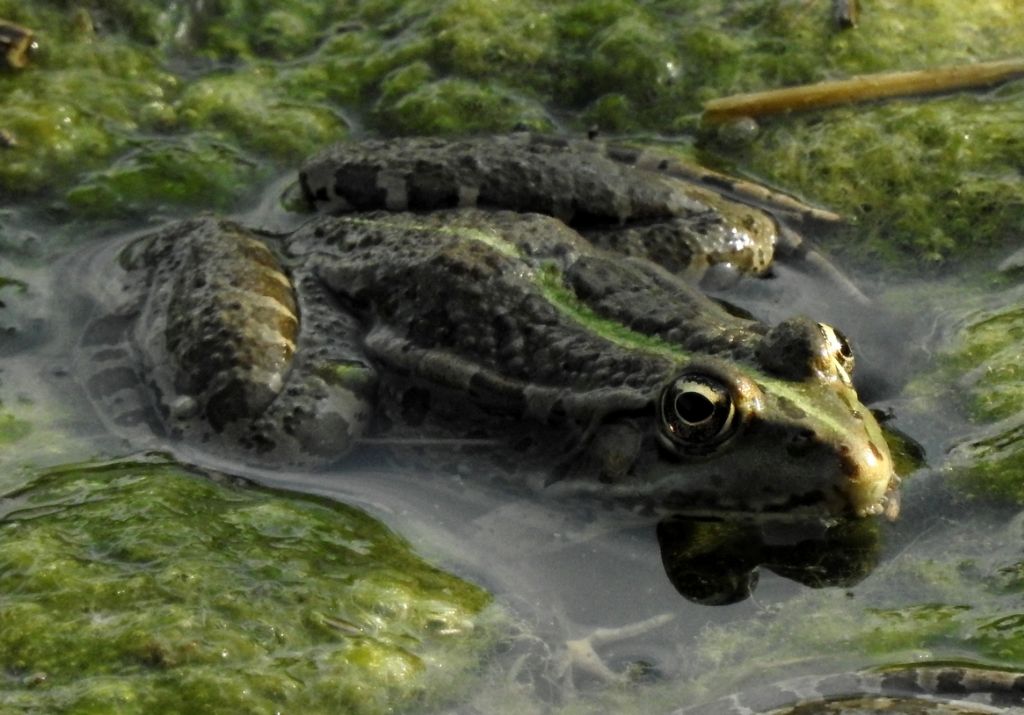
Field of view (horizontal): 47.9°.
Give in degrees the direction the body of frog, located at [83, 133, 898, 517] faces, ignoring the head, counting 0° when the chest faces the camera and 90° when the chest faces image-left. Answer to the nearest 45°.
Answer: approximately 315°
